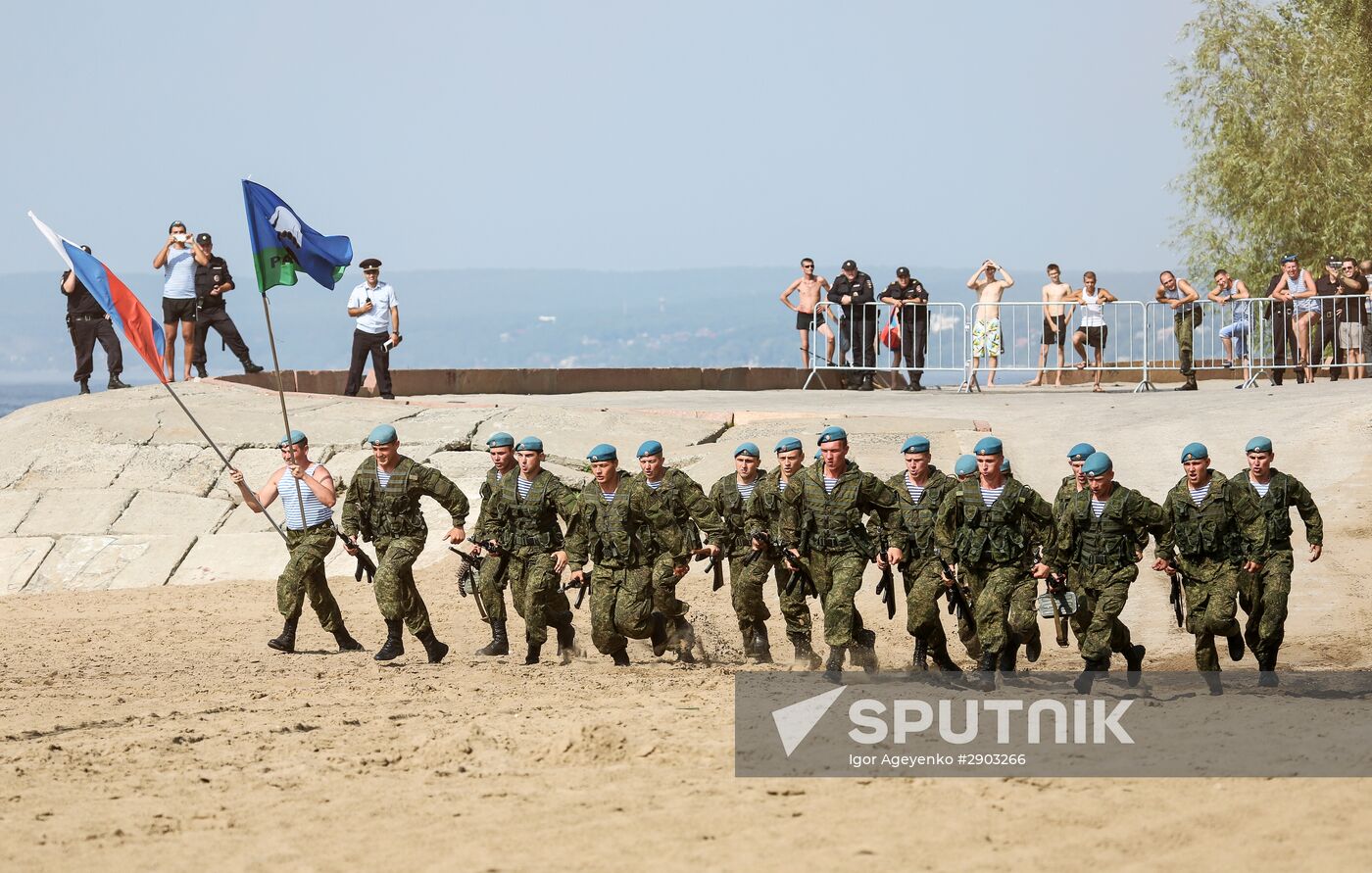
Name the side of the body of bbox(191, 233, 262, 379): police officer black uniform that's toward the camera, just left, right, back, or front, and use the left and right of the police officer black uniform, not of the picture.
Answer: front

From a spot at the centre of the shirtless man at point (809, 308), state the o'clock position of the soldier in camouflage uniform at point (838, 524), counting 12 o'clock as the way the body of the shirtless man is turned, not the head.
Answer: The soldier in camouflage uniform is roughly at 12 o'clock from the shirtless man.

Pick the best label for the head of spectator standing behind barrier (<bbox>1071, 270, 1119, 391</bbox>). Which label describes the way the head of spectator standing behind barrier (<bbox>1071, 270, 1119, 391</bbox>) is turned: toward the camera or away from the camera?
toward the camera

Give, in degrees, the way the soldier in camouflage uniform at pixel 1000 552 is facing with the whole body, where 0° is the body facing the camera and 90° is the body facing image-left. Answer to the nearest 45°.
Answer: approximately 0°

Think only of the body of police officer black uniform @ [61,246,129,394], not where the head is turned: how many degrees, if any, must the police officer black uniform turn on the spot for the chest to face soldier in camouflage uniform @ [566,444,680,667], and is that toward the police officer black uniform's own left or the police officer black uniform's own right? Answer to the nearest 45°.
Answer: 0° — they already face them

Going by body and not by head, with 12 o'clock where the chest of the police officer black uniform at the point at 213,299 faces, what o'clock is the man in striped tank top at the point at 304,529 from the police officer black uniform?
The man in striped tank top is roughly at 12 o'clock from the police officer black uniform.

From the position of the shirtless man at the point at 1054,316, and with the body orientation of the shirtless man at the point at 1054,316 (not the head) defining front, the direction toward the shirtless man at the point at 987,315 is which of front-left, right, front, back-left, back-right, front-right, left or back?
right

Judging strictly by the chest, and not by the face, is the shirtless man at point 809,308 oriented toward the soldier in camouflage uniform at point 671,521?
yes

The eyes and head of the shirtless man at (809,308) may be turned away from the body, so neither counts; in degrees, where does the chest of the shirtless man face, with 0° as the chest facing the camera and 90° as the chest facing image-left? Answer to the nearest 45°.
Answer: approximately 0°

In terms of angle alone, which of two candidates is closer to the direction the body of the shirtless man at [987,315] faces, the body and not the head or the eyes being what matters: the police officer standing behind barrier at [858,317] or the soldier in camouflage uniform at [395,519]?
the soldier in camouflage uniform

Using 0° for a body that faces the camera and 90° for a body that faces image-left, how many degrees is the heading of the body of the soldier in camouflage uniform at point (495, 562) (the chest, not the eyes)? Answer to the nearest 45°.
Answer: approximately 45°

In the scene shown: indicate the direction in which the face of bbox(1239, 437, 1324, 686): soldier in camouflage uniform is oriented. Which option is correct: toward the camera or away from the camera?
toward the camera

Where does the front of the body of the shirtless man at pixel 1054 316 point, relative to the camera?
toward the camera

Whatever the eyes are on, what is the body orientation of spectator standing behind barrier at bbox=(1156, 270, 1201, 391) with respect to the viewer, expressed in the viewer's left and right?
facing the viewer and to the left of the viewer

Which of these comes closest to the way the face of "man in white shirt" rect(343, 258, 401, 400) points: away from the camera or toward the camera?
toward the camera

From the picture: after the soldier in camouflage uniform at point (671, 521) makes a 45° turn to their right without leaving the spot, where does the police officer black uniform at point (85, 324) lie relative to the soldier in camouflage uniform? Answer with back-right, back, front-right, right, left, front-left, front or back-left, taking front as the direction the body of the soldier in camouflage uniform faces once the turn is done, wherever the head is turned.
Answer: front-right
